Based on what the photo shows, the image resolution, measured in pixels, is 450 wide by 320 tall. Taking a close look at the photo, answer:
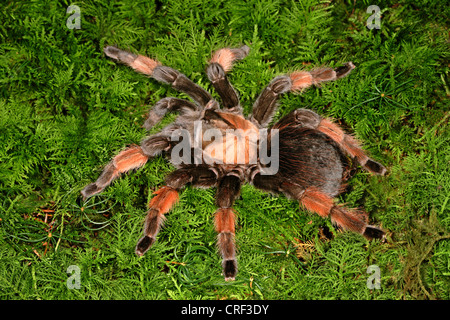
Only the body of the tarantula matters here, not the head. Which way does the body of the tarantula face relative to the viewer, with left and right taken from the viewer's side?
facing to the left of the viewer
